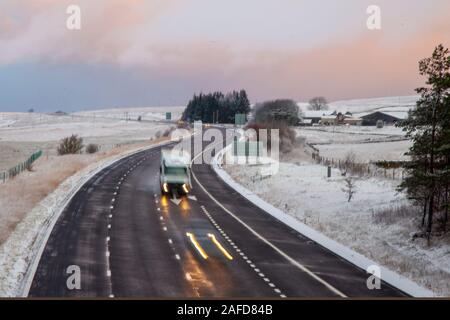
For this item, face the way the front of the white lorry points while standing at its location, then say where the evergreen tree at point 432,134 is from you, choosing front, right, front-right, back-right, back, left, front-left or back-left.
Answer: front-left

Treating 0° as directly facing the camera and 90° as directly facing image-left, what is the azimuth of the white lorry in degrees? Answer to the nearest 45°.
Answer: approximately 0°
